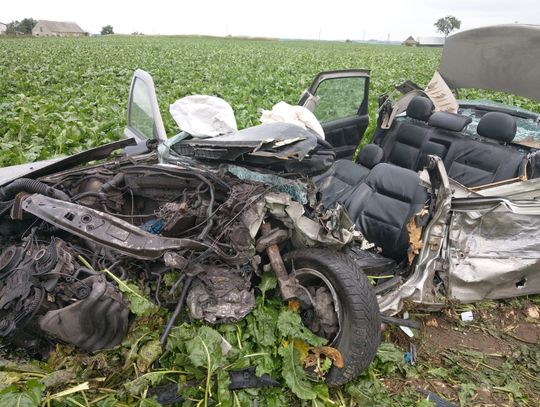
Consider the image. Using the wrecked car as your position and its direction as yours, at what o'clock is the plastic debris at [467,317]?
The plastic debris is roughly at 7 o'clock from the wrecked car.

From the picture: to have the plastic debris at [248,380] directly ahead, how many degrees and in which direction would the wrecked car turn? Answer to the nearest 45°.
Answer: approximately 45° to its left

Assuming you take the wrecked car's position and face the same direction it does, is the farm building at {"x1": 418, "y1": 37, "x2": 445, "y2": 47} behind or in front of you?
behind

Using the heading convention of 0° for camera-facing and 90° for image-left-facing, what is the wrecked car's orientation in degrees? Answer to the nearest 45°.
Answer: approximately 45°

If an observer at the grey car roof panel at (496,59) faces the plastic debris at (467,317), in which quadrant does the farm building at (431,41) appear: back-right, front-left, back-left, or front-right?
back-right

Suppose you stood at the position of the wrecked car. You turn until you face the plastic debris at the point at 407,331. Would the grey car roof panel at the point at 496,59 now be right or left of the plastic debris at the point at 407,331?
left

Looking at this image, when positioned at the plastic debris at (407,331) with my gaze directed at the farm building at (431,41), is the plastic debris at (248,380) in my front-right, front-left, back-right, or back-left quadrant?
back-left

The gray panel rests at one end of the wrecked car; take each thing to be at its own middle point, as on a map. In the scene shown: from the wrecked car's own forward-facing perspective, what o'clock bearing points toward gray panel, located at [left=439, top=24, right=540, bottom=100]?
The gray panel is roughly at 6 o'clock from the wrecked car.
